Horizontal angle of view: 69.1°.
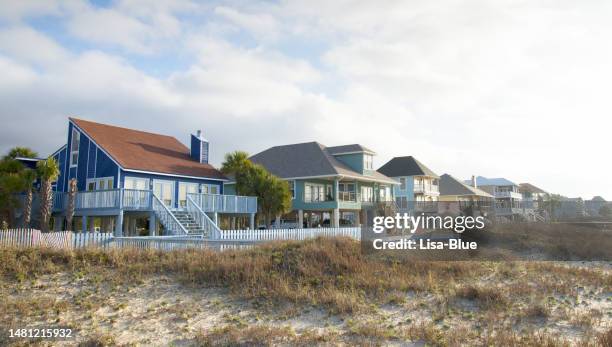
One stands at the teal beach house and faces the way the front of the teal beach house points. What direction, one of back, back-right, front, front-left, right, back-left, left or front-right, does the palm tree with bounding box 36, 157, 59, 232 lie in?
right

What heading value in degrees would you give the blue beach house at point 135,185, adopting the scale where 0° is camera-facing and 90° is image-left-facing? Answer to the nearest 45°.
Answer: approximately 315°

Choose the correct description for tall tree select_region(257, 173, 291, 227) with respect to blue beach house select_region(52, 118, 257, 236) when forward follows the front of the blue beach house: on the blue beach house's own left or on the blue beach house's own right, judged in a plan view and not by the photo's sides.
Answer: on the blue beach house's own left

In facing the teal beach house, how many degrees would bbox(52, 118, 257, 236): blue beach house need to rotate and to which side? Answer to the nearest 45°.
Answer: approximately 90° to its left

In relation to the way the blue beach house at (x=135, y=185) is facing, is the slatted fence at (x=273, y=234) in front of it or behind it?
in front

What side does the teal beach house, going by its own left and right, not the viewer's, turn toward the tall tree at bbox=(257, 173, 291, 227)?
right

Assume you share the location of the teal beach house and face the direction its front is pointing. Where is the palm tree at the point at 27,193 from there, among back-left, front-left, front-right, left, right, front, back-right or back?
right

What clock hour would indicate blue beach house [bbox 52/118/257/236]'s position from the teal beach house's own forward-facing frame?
The blue beach house is roughly at 3 o'clock from the teal beach house.

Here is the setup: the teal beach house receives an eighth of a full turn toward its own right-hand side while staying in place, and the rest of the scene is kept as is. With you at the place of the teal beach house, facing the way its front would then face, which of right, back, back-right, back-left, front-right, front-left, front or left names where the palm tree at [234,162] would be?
front-right

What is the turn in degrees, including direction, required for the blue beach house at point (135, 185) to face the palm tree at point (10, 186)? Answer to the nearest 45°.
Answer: approximately 135° to its right

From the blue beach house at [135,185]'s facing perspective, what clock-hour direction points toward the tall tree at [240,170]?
The tall tree is roughly at 10 o'clock from the blue beach house.

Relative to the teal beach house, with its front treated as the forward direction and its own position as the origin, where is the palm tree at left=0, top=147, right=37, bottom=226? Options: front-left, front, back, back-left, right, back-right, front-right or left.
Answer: right
